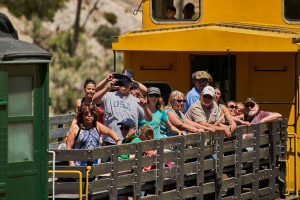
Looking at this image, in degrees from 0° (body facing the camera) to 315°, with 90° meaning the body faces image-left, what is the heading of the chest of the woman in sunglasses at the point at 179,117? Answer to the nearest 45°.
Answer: approximately 315°

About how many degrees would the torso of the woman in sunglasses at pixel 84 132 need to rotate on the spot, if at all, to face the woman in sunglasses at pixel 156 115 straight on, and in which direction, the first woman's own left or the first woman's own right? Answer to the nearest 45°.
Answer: approximately 135° to the first woman's own left

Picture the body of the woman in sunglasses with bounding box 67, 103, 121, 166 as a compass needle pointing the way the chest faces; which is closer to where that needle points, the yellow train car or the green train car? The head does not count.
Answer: the green train car

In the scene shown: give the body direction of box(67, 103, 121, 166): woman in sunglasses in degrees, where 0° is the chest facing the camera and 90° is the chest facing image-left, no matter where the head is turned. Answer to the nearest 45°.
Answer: approximately 0°

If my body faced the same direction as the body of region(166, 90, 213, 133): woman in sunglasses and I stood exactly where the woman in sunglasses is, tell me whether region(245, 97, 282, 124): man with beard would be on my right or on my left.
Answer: on my left

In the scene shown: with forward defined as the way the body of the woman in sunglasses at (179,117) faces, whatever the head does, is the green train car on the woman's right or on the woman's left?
on the woman's right
